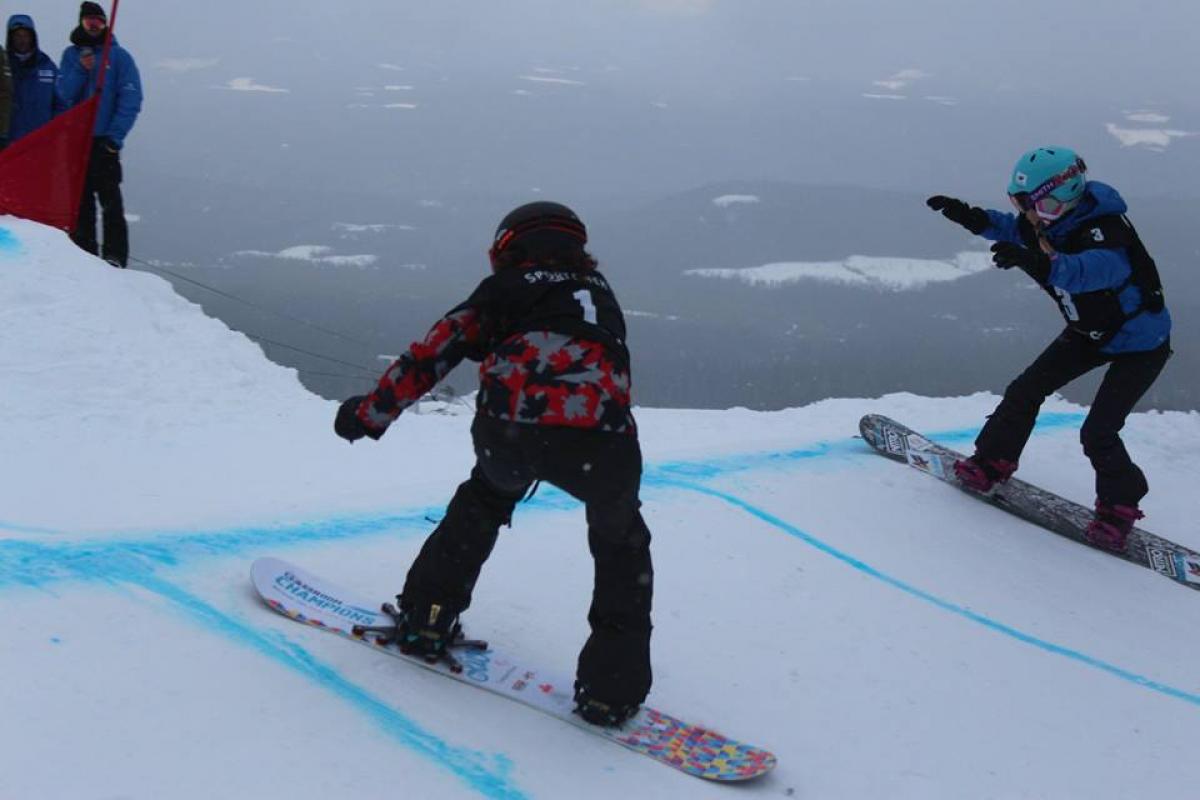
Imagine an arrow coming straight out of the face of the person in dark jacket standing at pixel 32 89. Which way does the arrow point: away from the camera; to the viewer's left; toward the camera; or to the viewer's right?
toward the camera

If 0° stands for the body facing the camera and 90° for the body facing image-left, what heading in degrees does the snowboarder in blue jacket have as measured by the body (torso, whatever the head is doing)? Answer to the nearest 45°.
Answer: approximately 45°

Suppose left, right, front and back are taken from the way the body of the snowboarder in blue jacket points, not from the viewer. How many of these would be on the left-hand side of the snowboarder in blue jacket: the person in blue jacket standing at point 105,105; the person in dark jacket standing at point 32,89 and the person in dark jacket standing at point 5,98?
0

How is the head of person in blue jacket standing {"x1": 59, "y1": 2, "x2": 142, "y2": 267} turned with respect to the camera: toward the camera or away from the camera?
toward the camera

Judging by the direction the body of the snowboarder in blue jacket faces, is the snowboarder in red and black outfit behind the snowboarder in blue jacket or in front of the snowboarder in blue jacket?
in front

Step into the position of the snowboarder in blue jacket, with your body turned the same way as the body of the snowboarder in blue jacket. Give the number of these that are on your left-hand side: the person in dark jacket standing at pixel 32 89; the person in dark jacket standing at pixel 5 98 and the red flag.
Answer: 0

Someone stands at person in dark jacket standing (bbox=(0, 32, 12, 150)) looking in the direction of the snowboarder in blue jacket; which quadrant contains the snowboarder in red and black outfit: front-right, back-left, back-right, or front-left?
front-right

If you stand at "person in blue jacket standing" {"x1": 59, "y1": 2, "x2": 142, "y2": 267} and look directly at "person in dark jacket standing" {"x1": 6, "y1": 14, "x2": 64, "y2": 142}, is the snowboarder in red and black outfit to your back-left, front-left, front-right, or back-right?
back-left

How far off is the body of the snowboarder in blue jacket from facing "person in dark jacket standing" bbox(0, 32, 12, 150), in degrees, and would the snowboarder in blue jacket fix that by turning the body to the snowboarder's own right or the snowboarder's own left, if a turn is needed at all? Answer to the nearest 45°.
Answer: approximately 45° to the snowboarder's own right
